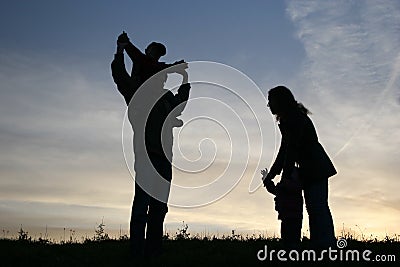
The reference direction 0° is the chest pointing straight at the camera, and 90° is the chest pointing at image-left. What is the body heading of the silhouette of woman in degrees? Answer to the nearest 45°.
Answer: approximately 90°

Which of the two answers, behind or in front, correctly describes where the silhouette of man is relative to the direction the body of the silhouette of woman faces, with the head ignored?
in front
